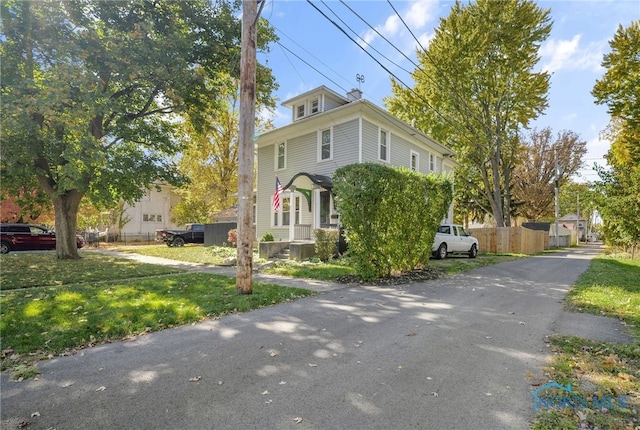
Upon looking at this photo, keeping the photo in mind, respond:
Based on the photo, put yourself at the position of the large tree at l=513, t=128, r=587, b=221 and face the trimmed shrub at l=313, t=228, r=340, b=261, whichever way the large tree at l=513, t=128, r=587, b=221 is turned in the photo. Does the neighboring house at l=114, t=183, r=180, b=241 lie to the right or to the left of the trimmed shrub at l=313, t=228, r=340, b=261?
right

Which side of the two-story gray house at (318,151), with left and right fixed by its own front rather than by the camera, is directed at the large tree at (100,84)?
front

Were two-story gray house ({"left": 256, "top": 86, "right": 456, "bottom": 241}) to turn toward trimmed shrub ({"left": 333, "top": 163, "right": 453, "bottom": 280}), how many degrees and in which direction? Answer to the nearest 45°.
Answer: approximately 45° to its left

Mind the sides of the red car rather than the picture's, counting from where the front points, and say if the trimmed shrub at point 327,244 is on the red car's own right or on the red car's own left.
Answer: on the red car's own right

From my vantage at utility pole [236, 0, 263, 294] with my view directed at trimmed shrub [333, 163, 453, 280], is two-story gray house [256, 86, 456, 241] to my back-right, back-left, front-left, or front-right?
front-left

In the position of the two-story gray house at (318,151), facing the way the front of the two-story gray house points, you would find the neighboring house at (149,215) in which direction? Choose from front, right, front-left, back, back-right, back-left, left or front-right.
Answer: right

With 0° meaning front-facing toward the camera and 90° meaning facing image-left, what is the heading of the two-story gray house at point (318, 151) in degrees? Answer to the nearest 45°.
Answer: approximately 45°

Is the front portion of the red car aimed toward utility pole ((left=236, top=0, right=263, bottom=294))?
no

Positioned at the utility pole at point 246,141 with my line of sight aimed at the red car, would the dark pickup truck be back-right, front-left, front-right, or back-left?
front-right
